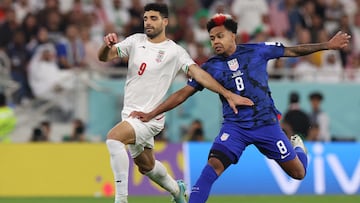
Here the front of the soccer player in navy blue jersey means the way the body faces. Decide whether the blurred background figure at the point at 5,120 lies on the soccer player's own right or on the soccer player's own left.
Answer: on the soccer player's own right

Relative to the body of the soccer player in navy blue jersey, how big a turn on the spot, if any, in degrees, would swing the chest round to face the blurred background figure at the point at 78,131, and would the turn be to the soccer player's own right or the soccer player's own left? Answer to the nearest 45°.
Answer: approximately 90° to the soccer player's own right
